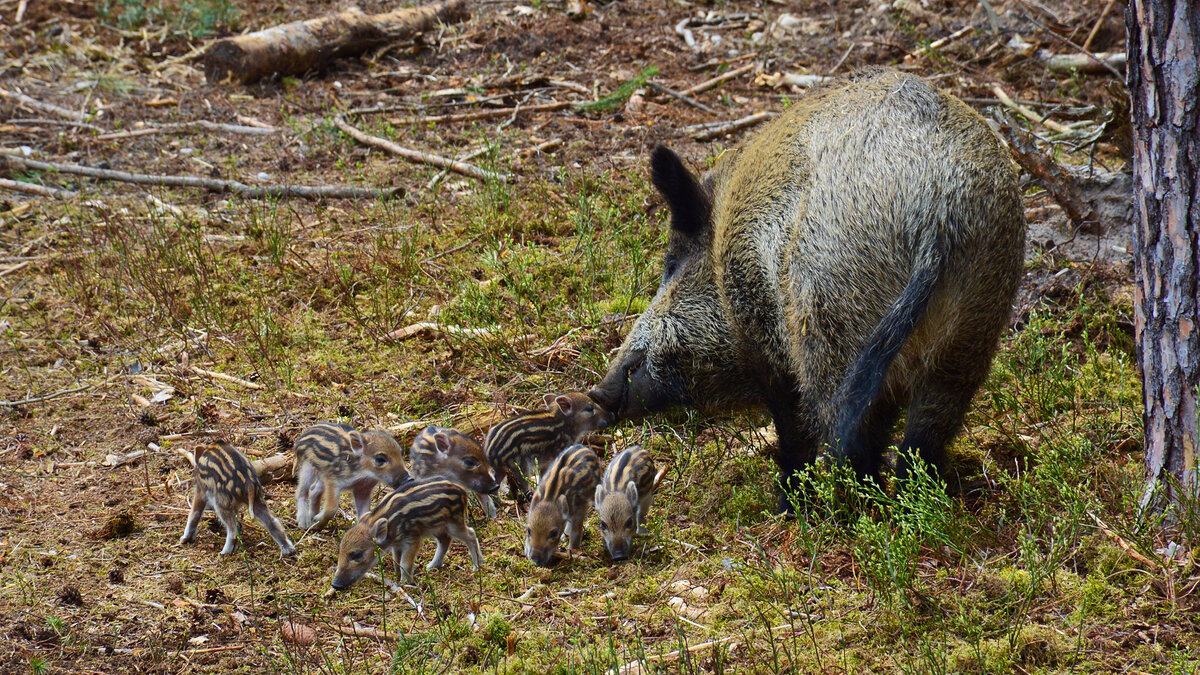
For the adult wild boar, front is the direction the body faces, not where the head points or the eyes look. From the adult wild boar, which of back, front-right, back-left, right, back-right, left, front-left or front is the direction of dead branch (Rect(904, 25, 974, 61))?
front-right

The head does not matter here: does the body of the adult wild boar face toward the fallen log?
yes

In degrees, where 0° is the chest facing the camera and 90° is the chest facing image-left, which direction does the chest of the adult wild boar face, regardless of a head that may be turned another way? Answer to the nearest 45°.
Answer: approximately 135°

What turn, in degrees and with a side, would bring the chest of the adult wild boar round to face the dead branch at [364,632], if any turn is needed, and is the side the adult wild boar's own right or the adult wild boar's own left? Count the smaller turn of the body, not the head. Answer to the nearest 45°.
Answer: approximately 90° to the adult wild boar's own left

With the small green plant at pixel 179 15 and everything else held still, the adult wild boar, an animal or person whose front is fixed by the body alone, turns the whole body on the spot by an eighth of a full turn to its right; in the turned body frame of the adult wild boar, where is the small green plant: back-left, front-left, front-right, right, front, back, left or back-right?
front-left

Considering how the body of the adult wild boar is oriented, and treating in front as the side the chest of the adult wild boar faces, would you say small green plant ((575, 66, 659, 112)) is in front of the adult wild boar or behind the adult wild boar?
in front

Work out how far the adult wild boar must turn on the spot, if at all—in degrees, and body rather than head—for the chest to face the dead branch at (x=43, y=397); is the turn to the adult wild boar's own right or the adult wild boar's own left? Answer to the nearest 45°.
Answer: approximately 45° to the adult wild boar's own left

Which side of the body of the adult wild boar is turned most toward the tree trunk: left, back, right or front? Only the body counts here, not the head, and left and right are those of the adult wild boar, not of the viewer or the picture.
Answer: back

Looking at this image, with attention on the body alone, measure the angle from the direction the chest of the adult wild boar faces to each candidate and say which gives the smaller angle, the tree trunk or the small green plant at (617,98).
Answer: the small green plant

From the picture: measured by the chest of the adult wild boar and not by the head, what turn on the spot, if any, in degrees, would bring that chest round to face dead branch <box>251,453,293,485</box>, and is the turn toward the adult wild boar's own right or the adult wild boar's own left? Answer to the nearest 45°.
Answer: approximately 45° to the adult wild boar's own left

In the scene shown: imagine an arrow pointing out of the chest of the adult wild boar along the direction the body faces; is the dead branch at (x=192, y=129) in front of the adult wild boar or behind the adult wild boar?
in front
